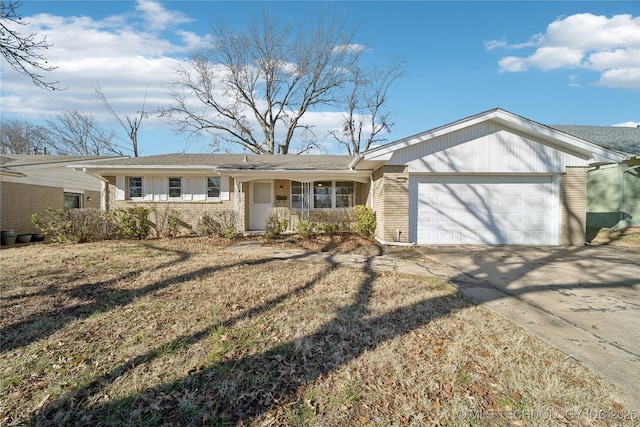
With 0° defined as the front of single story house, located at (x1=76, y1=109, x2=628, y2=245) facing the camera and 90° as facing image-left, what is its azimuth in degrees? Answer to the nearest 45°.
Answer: approximately 0°

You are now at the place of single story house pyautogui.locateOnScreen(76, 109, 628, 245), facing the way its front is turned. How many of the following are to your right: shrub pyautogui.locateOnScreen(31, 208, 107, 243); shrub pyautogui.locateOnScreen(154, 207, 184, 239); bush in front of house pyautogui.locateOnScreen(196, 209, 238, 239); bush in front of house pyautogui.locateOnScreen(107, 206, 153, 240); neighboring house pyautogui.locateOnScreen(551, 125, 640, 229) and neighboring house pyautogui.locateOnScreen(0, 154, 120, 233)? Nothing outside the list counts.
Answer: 5

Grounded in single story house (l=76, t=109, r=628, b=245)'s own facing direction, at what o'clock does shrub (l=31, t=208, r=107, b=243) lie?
The shrub is roughly at 3 o'clock from the single story house.

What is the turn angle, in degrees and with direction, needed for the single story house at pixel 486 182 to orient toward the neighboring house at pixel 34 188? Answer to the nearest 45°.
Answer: approximately 90° to its right

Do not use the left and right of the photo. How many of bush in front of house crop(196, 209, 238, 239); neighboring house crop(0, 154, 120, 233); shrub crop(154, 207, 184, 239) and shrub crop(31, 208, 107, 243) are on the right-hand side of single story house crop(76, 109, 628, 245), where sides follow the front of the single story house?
4

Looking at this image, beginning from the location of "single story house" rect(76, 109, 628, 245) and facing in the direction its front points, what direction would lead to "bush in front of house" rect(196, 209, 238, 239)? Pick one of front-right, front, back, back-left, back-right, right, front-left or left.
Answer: right

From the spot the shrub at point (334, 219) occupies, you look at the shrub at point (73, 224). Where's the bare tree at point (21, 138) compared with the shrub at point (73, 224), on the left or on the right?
right

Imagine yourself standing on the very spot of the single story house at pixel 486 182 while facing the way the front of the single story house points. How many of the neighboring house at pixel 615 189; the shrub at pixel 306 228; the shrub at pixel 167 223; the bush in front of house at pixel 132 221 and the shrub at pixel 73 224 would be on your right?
4

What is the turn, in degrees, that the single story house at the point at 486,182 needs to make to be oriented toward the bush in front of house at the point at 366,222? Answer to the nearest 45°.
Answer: approximately 90° to its right

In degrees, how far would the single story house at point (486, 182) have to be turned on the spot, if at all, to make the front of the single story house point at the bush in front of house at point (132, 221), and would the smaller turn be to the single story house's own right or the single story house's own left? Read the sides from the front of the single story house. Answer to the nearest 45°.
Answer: approximately 90° to the single story house's own right
